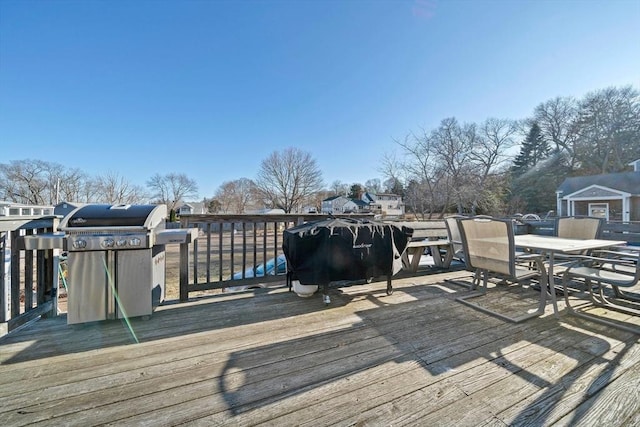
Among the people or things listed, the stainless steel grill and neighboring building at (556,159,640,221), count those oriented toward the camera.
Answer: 2

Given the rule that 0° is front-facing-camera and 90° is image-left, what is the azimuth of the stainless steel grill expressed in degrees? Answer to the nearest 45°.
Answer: approximately 0°

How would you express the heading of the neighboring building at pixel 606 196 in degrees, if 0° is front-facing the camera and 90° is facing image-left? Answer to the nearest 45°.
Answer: approximately 0°

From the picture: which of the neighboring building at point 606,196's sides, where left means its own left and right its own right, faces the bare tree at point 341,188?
right

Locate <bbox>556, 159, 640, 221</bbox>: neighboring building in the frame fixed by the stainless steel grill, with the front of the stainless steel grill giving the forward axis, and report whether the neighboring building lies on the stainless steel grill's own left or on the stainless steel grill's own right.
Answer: on the stainless steel grill's own left

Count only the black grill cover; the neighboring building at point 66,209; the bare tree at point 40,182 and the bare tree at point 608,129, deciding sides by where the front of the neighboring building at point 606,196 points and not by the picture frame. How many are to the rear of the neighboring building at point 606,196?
1

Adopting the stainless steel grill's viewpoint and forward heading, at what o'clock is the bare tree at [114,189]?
The bare tree is roughly at 6 o'clock from the stainless steel grill.

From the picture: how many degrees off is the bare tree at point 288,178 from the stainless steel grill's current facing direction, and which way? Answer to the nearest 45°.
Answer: approximately 135° to its left

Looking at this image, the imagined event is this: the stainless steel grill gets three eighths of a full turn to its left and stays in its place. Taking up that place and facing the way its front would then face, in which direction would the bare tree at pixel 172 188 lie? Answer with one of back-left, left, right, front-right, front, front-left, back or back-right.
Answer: front-left

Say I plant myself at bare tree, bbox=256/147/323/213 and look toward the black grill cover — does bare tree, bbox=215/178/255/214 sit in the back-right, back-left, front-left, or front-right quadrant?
back-right
